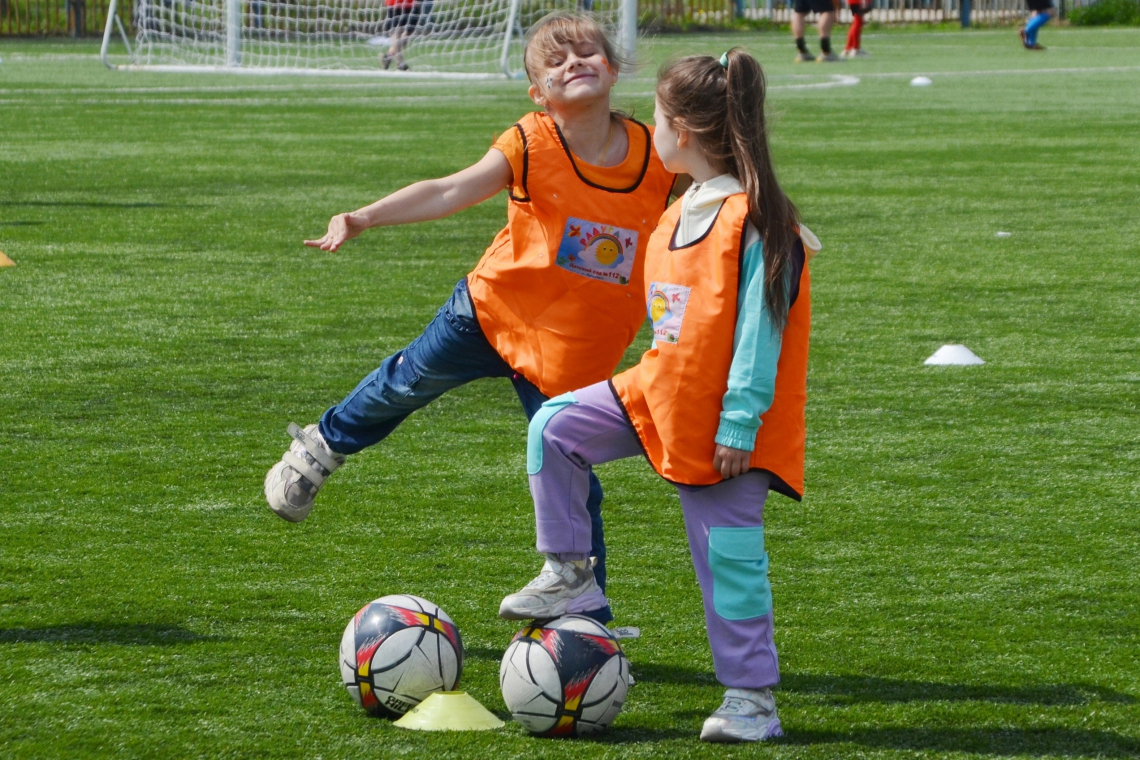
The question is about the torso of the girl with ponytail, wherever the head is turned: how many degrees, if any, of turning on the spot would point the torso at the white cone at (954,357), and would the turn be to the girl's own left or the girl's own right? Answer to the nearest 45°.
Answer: approximately 135° to the girl's own right

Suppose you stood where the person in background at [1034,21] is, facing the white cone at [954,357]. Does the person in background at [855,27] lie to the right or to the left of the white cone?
right

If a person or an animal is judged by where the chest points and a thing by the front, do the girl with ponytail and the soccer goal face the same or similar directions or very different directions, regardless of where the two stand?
very different directions
